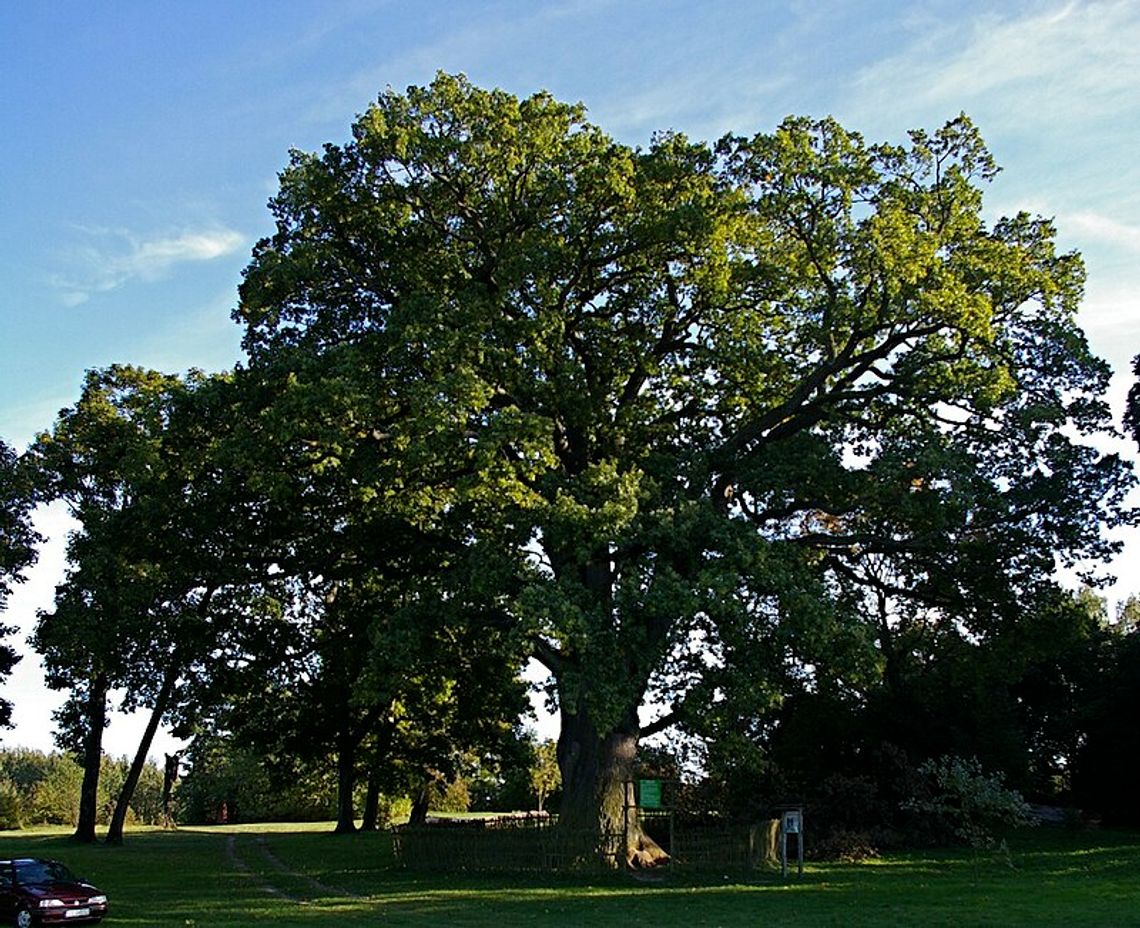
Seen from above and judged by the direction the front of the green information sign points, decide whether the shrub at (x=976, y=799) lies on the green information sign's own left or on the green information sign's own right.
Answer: on the green information sign's own left

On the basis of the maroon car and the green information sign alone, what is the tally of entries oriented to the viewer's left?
0

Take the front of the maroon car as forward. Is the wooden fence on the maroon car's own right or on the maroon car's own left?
on the maroon car's own left

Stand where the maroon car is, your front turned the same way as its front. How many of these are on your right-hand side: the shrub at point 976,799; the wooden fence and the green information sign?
0

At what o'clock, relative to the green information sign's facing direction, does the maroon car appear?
The maroon car is roughly at 2 o'clock from the green information sign.

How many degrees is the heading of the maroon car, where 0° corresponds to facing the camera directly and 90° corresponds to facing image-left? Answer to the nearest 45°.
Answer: approximately 315°

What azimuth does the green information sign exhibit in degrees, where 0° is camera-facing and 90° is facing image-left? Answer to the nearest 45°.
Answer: approximately 0°
